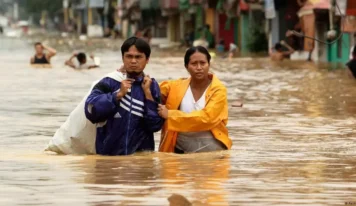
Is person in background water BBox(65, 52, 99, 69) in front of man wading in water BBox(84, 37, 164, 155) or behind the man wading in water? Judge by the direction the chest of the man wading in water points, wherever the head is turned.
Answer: behind

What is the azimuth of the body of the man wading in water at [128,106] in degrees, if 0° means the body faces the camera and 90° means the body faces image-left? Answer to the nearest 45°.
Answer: approximately 0°
